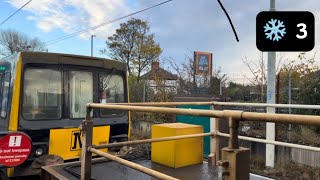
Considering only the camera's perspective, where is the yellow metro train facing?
facing the viewer and to the right of the viewer

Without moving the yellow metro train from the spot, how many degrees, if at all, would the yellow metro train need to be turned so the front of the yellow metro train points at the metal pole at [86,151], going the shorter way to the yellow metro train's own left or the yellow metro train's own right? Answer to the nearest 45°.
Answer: approximately 45° to the yellow metro train's own right

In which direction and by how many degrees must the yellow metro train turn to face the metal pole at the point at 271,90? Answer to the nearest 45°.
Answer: approximately 45° to its left

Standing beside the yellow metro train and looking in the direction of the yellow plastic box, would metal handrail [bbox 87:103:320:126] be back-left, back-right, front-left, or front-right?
front-right
